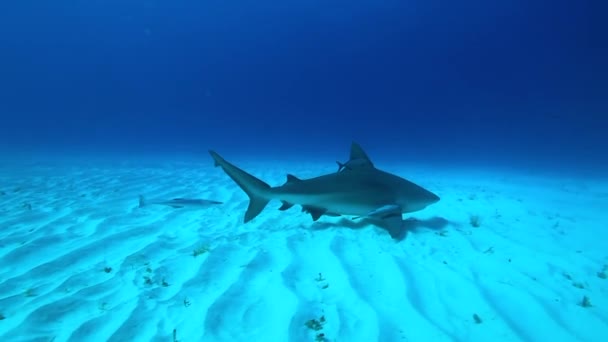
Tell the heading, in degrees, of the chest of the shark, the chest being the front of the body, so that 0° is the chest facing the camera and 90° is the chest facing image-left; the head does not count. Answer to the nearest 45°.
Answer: approximately 270°

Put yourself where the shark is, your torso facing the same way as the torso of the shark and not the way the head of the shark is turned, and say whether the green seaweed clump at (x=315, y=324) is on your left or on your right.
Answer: on your right
